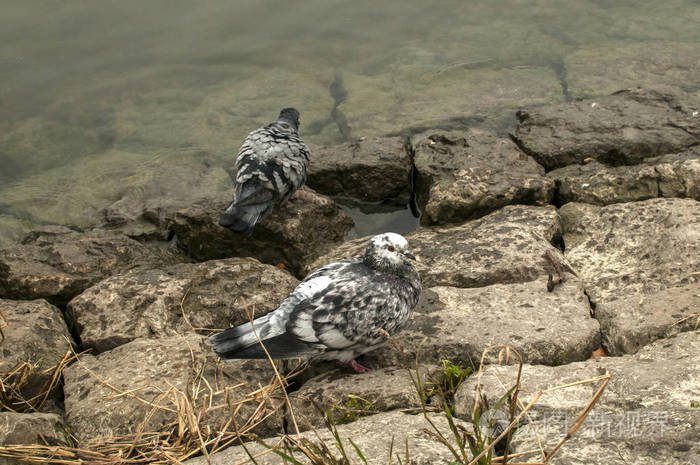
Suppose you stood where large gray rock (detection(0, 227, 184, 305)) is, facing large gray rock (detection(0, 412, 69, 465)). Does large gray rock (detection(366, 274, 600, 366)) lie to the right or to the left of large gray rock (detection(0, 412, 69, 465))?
left

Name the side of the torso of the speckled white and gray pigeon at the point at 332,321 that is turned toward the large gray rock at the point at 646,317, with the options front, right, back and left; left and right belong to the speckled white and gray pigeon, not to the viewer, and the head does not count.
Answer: front

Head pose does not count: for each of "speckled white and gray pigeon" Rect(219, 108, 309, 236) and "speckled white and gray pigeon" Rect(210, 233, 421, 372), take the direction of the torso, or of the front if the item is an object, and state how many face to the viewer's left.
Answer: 0

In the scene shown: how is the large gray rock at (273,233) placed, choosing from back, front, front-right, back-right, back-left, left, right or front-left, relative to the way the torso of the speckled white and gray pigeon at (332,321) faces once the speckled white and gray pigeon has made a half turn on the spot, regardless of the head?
right

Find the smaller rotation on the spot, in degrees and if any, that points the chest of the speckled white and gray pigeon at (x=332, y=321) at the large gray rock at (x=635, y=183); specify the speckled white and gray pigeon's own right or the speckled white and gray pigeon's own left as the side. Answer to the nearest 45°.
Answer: approximately 45° to the speckled white and gray pigeon's own left

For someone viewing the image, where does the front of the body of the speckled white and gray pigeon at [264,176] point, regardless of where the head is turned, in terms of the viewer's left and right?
facing away from the viewer and to the right of the viewer

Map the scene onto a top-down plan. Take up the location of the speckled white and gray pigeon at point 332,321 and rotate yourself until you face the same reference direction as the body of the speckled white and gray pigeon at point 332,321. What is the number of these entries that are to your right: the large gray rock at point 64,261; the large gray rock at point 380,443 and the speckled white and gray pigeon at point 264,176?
1

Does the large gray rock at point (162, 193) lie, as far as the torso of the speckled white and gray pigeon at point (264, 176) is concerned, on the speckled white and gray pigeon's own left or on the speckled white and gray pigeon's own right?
on the speckled white and gray pigeon's own left

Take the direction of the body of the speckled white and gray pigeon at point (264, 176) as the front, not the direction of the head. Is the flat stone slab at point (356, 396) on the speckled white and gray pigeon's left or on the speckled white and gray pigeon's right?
on the speckled white and gray pigeon's right

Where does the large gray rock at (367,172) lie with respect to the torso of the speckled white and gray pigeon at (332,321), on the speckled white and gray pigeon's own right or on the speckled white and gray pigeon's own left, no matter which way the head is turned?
on the speckled white and gray pigeon's own left

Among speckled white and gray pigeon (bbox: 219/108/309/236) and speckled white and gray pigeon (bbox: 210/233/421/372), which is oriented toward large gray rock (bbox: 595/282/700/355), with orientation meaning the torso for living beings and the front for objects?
speckled white and gray pigeon (bbox: 210/233/421/372)

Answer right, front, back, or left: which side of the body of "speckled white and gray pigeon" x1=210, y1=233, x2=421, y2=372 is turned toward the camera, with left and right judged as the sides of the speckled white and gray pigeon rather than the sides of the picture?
right

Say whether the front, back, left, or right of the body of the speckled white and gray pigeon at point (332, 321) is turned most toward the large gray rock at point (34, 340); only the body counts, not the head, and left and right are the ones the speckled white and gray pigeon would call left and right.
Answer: back
